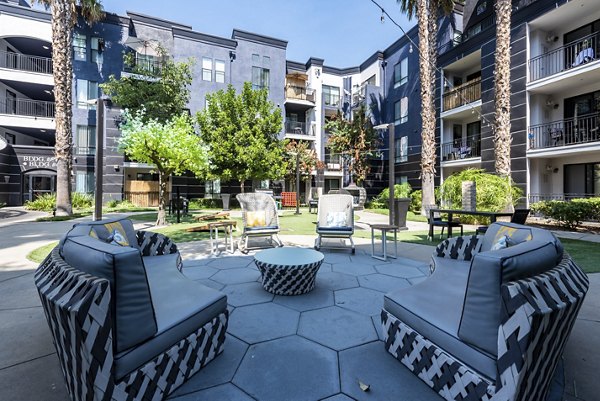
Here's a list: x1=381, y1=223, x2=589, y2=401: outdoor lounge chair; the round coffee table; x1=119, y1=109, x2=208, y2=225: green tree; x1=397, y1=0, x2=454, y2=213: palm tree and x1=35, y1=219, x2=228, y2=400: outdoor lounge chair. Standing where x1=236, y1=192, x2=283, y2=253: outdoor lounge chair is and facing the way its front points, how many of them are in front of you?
3

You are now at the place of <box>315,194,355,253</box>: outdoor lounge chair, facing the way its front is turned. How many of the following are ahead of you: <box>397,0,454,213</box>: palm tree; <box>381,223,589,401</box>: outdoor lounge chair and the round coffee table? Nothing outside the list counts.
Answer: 2

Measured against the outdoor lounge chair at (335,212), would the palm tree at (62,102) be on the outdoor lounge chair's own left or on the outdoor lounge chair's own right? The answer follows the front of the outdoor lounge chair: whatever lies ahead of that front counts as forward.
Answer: on the outdoor lounge chair's own right

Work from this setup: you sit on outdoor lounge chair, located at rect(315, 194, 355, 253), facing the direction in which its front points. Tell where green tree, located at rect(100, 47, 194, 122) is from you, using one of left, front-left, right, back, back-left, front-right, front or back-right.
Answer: back-right

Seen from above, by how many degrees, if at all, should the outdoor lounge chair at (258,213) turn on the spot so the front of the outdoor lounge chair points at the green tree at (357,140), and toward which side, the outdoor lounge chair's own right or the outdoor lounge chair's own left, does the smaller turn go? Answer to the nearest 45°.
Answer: approximately 135° to the outdoor lounge chair's own left

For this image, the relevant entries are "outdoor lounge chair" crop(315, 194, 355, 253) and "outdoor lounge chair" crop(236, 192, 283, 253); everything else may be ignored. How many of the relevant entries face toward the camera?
2

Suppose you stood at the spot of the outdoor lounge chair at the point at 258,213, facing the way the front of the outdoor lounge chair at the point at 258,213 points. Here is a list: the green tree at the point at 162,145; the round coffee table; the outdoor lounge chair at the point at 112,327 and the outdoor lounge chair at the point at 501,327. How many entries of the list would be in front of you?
3

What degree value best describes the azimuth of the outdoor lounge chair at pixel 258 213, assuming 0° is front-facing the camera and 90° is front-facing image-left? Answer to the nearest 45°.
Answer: approximately 0°

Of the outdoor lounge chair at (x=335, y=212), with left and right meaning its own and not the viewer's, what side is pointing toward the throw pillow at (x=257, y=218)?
right

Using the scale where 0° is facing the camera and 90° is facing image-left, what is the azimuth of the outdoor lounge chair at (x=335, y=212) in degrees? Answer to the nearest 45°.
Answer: approximately 0°

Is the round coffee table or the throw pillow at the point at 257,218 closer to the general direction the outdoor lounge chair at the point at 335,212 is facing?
the round coffee table
